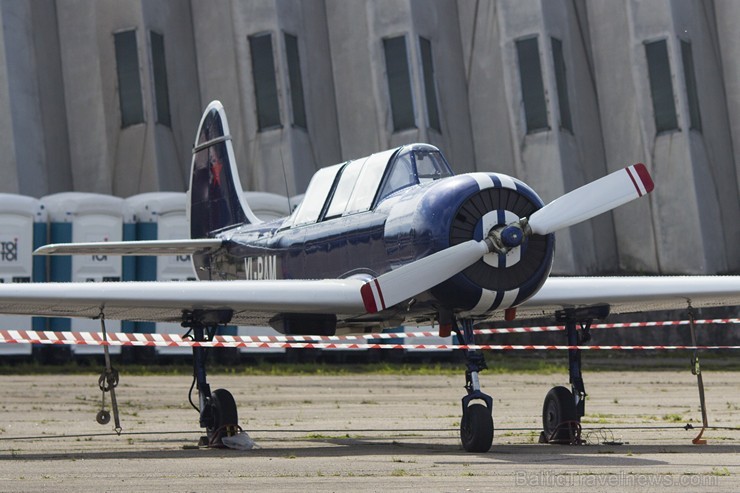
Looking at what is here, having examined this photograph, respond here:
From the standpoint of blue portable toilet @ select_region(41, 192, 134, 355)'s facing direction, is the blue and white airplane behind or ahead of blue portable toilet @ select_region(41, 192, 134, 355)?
ahead

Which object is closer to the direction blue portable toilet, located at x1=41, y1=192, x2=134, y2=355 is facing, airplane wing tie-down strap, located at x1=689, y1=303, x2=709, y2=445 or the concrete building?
the airplane wing tie-down strap

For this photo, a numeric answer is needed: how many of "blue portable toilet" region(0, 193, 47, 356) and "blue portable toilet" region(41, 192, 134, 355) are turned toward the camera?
2

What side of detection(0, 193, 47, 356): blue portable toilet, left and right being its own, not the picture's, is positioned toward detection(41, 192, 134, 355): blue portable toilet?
left

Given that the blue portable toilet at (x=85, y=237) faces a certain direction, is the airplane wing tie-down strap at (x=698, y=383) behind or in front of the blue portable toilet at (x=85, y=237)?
in front

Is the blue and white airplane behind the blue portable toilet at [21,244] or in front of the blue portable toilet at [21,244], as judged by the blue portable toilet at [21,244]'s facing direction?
in front

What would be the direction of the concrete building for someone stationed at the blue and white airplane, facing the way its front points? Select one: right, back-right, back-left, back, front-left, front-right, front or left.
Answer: back-left

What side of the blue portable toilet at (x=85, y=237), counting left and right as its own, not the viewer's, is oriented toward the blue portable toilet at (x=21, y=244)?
right

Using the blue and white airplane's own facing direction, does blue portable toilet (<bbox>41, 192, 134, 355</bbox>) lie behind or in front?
behind

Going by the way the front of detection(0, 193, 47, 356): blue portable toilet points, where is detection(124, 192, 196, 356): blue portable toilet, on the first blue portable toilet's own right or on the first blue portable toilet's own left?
on the first blue portable toilet's own left

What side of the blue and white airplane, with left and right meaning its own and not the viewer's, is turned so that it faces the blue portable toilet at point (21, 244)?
back

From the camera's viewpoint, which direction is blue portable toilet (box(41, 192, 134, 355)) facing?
toward the camera

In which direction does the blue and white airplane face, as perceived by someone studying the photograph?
facing the viewer and to the right of the viewer

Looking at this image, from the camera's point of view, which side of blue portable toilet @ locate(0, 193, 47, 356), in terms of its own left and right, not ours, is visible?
front
